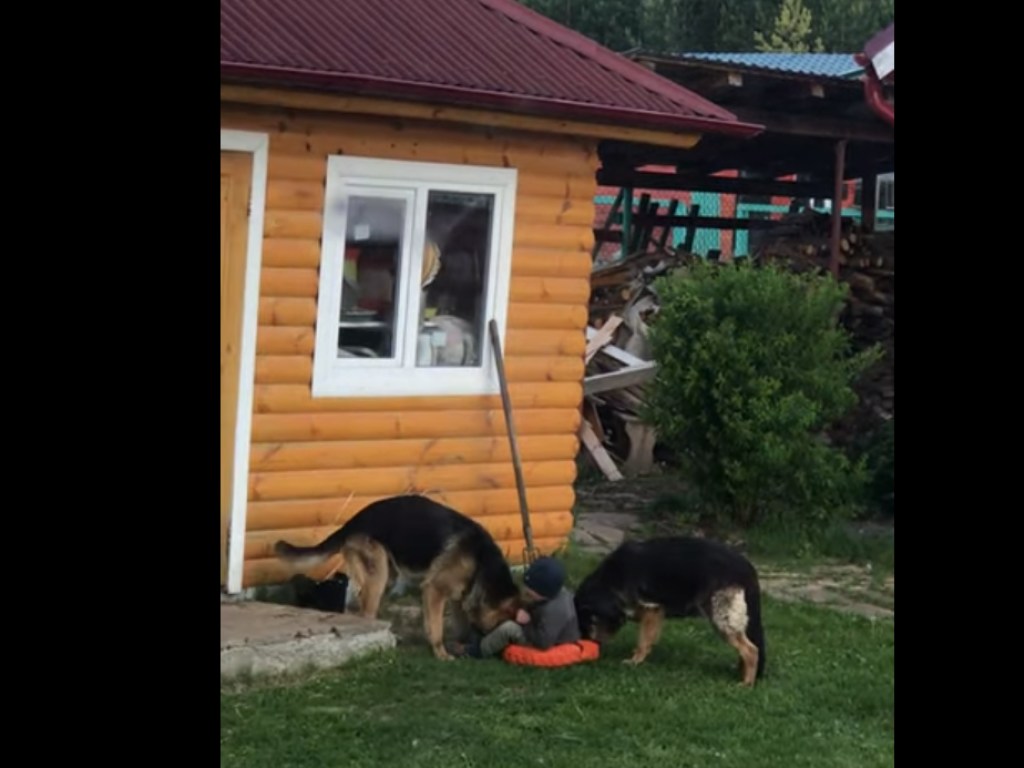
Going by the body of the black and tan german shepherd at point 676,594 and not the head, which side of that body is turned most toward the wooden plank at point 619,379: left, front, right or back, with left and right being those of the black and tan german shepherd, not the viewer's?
right

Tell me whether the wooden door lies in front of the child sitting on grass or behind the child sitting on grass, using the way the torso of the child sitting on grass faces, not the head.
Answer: in front

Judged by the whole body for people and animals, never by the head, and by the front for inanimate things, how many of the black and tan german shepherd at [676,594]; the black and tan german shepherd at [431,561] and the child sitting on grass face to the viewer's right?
1

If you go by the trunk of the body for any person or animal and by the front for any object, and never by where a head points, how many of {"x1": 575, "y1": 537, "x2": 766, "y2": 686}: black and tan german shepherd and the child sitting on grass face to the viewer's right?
0

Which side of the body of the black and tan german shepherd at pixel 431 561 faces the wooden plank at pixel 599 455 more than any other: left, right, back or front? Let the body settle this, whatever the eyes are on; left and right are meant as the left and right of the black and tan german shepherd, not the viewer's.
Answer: left

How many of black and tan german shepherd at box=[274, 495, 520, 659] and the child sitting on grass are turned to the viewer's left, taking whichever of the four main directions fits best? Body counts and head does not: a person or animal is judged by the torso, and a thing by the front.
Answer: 1

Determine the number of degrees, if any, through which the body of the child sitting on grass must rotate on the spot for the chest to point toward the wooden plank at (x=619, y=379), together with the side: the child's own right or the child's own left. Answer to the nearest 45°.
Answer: approximately 90° to the child's own right

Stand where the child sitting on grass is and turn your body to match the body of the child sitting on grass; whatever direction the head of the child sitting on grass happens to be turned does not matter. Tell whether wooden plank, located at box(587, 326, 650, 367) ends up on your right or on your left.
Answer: on your right

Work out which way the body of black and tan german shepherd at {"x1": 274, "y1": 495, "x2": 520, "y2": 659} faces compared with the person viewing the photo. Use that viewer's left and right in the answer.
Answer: facing to the right of the viewer

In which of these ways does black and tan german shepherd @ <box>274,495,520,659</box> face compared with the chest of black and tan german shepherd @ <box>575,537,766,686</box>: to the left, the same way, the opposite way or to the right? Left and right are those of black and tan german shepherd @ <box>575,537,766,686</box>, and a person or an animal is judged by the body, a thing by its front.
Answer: the opposite way

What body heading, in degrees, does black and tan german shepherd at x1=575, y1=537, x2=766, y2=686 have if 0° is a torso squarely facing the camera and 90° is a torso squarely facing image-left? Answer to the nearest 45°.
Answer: approximately 90°

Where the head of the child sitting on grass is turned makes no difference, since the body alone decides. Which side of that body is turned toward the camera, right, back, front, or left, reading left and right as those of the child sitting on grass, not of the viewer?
left

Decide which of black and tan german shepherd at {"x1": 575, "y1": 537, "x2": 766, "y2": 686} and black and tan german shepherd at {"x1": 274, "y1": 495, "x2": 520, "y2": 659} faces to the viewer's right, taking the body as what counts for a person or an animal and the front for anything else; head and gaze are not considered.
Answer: black and tan german shepherd at {"x1": 274, "y1": 495, "x2": 520, "y2": 659}

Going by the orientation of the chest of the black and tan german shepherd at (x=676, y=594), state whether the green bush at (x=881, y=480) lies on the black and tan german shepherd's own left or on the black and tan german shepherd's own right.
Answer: on the black and tan german shepherd's own right

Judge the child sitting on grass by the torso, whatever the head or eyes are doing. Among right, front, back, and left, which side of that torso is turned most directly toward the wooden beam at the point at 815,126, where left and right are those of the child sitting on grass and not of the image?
right
